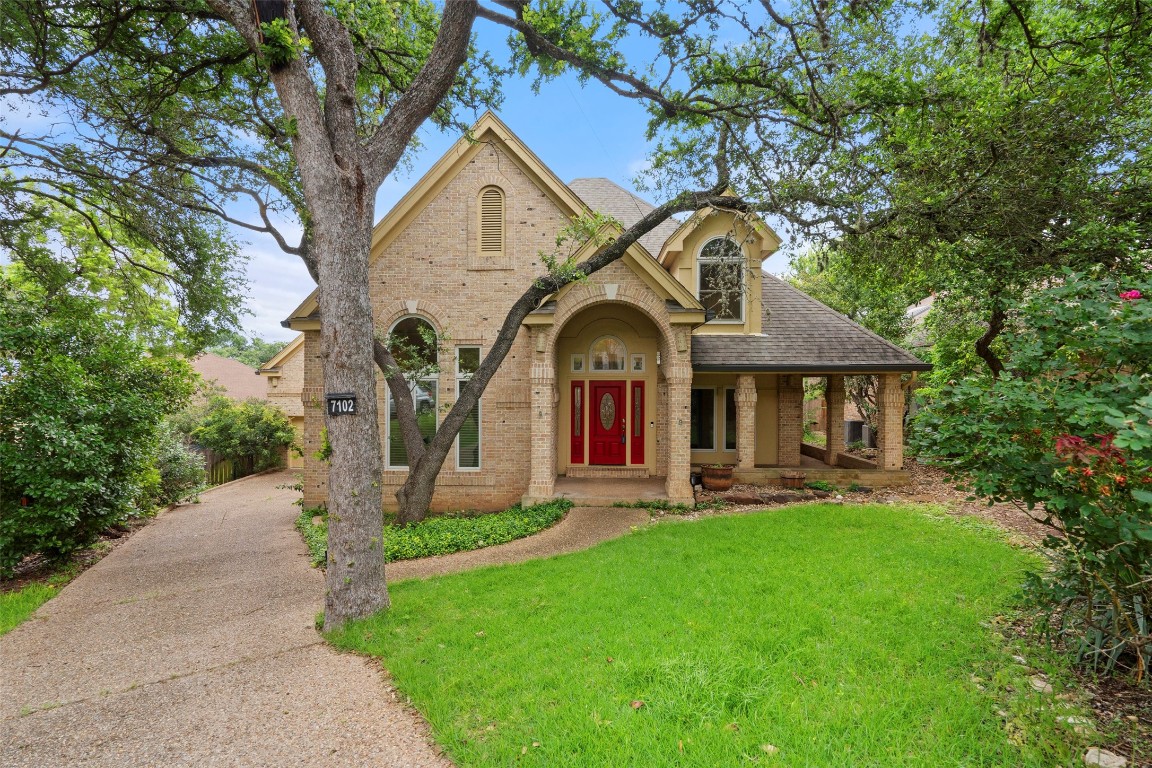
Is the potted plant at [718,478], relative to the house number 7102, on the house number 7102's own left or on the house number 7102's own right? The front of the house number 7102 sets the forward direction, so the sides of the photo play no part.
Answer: on the house number 7102's own left

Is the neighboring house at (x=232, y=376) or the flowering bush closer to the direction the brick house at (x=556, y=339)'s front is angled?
the flowering bush

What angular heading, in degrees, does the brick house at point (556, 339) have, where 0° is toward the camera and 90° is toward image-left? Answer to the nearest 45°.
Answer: approximately 0°

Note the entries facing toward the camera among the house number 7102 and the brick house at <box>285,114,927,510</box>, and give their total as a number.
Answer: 2

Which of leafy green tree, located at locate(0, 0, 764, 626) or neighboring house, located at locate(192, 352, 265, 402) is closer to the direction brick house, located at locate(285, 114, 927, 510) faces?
the leafy green tree

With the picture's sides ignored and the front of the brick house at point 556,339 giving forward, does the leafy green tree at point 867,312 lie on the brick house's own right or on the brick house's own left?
on the brick house's own left

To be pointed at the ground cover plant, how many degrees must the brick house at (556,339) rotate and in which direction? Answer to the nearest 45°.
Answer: approximately 45° to its right

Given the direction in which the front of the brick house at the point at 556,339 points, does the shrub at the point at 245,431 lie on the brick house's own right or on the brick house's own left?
on the brick house's own right

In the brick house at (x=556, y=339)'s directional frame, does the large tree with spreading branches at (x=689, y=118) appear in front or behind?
in front
